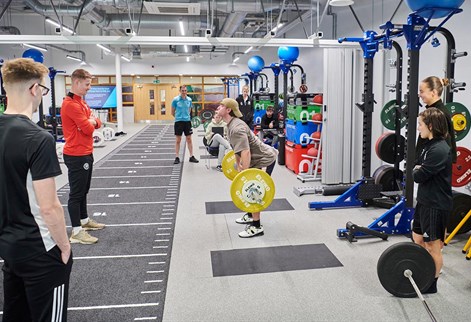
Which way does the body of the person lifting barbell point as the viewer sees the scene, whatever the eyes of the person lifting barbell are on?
to the viewer's left

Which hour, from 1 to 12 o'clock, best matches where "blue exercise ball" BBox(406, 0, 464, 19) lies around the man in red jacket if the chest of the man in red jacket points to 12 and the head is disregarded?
The blue exercise ball is roughly at 1 o'clock from the man in red jacket.

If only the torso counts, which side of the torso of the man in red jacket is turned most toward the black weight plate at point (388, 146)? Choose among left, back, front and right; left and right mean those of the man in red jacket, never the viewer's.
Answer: front

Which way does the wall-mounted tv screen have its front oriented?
toward the camera

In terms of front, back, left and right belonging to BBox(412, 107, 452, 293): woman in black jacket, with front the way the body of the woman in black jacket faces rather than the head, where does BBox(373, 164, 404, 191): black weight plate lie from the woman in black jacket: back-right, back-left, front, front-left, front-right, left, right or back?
right

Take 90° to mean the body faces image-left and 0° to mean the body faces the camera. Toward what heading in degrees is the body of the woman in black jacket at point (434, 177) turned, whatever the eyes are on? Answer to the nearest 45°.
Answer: approximately 90°

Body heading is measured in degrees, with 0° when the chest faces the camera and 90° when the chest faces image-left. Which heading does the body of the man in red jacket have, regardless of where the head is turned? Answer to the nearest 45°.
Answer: approximately 270°

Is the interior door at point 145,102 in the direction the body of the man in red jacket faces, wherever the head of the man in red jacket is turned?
no

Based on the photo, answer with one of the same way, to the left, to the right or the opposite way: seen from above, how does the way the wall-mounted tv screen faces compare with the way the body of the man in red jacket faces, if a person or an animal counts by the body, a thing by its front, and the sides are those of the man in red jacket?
to the right

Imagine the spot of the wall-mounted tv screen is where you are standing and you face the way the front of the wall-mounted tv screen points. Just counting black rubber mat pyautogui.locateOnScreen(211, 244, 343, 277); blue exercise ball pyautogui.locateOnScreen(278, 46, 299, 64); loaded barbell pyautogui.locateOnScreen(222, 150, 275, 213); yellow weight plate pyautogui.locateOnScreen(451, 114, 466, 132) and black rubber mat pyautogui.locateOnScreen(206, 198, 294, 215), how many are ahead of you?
5

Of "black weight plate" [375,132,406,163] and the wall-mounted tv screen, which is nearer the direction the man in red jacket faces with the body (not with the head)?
the black weight plate

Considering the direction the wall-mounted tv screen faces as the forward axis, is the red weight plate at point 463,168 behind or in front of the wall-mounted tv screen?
in front

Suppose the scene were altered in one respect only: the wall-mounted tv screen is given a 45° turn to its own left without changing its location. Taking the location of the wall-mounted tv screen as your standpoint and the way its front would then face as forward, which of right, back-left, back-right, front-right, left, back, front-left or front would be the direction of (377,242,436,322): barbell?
front-right

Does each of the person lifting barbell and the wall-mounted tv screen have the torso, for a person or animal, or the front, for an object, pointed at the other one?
no

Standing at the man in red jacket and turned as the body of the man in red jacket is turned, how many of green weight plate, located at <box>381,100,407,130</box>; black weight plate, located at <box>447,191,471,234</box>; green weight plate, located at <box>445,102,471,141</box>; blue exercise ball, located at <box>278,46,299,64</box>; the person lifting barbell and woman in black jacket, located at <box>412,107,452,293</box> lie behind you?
0

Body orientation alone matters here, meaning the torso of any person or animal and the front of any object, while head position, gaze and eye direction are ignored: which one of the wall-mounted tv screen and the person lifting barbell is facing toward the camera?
the wall-mounted tv screen
